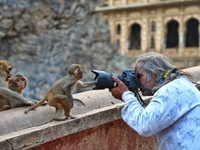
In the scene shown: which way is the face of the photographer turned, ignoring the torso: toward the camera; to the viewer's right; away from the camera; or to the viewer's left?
to the viewer's left

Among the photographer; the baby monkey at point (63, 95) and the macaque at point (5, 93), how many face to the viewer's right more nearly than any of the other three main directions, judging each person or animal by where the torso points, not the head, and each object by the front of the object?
2

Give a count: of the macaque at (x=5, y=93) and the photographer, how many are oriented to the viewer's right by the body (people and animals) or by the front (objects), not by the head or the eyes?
1

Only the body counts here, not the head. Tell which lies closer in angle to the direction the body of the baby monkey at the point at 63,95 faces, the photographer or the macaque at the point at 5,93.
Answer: the photographer

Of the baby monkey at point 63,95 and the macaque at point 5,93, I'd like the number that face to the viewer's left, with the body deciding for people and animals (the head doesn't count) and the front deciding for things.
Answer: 0

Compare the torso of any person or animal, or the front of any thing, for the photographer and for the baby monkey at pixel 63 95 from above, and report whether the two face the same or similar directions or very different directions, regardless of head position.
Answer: very different directions

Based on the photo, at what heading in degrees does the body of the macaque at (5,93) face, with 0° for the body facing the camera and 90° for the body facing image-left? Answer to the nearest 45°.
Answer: approximately 270°

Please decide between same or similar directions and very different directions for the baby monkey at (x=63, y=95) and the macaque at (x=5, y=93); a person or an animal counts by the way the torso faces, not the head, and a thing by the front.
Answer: same or similar directions

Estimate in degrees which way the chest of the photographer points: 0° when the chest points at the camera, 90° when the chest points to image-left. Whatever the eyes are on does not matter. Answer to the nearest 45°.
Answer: approximately 90°

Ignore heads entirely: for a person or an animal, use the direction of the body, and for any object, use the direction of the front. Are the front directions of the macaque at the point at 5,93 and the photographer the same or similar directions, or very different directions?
very different directions

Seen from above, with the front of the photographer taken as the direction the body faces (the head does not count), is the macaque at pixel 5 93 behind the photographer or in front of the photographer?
in front

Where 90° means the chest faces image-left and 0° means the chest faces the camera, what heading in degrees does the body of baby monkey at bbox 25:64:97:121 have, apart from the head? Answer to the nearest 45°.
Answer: approximately 270°
